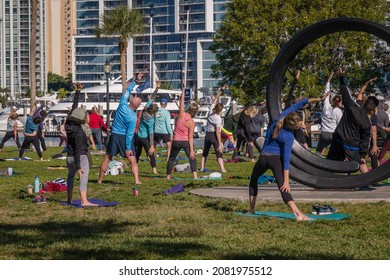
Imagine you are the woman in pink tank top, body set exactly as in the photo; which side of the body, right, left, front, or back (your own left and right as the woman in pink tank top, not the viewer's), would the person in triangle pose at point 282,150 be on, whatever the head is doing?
back

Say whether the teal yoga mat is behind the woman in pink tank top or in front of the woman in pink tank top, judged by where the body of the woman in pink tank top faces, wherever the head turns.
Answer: behind

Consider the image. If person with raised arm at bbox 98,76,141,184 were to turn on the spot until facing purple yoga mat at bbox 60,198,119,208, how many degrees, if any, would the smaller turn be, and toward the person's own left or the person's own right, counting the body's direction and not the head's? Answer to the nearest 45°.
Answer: approximately 180°

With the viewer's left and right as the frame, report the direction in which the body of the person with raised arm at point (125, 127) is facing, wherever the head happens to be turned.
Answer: facing away from the viewer

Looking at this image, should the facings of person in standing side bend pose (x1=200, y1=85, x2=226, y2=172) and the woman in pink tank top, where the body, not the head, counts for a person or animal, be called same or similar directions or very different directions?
same or similar directions

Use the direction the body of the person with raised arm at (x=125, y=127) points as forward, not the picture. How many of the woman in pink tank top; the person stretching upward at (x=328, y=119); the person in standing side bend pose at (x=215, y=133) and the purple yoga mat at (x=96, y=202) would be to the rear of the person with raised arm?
1

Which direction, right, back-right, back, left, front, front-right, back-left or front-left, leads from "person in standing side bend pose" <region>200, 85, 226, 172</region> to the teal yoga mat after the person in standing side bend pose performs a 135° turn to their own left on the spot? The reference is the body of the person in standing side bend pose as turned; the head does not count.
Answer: front-left

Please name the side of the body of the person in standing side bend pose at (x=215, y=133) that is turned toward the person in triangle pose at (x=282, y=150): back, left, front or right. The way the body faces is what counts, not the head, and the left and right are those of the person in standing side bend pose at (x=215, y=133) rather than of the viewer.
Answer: back
